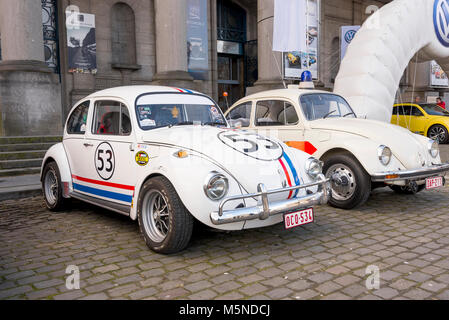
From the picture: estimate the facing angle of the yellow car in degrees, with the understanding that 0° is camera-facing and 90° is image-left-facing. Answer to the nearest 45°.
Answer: approximately 315°

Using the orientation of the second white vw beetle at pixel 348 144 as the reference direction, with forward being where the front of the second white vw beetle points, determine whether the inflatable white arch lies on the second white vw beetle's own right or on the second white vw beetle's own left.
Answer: on the second white vw beetle's own left

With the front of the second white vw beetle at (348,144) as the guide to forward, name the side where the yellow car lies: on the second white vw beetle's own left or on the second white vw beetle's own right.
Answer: on the second white vw beetle's own left

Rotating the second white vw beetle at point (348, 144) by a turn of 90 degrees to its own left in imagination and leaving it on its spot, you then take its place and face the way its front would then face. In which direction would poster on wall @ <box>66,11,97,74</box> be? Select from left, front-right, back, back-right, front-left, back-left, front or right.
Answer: left

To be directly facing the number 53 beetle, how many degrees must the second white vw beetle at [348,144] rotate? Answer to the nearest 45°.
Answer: approximately 90° to its right
